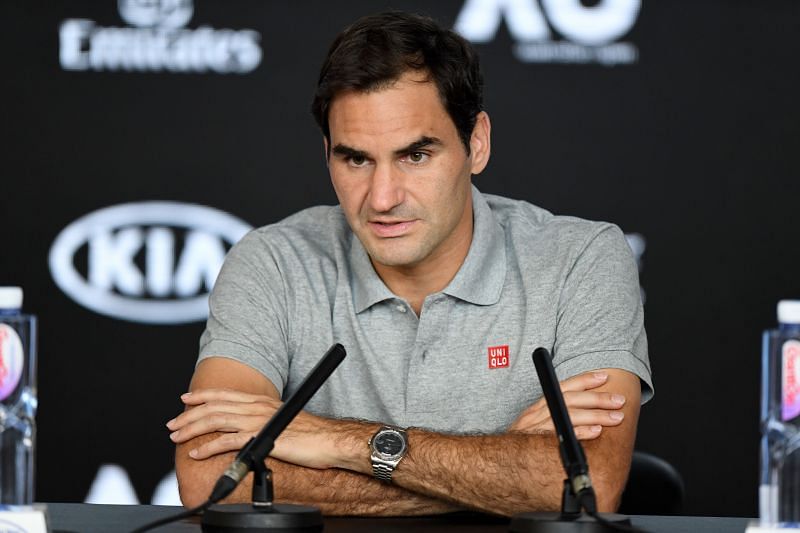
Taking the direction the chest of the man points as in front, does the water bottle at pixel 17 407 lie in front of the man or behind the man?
in front

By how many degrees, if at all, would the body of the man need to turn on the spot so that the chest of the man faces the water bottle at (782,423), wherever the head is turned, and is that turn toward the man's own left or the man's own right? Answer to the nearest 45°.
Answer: approximately 45° to the man's own left

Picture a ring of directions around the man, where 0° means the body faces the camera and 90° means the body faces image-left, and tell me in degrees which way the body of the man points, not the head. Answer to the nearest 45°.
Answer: approximately 0°

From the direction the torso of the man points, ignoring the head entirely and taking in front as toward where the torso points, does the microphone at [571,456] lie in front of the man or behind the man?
in front
